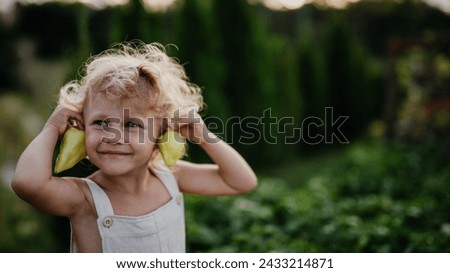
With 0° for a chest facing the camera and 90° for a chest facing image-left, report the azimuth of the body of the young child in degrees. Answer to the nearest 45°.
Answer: approximately 315°
